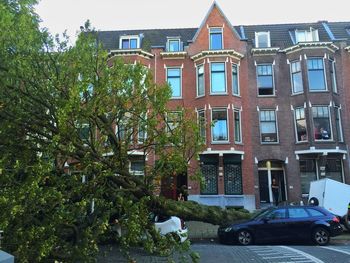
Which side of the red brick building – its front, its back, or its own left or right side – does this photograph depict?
front

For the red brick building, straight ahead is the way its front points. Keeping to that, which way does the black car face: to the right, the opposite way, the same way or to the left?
to the right

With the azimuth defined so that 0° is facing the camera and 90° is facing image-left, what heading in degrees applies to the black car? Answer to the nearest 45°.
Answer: approximately 90°

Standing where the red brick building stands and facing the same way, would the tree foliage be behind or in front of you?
in front

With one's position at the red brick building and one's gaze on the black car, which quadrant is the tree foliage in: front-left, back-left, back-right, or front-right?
front-right

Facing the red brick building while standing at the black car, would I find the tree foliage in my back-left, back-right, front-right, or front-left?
back-left

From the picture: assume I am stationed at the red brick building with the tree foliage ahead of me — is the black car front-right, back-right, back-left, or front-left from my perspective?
front-left

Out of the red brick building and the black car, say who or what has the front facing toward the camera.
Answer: the red brick building

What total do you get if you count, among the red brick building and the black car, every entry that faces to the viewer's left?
1

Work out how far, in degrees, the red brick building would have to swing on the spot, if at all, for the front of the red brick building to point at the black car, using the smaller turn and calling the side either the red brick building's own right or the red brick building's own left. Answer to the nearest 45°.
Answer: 0° — it already faces it

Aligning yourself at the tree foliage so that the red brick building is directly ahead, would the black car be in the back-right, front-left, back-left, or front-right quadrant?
front-right

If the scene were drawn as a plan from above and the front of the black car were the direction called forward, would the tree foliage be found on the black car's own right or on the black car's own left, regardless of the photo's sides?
on the black car's own left

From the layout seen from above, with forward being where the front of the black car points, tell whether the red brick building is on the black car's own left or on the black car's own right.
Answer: on the black car's own right
